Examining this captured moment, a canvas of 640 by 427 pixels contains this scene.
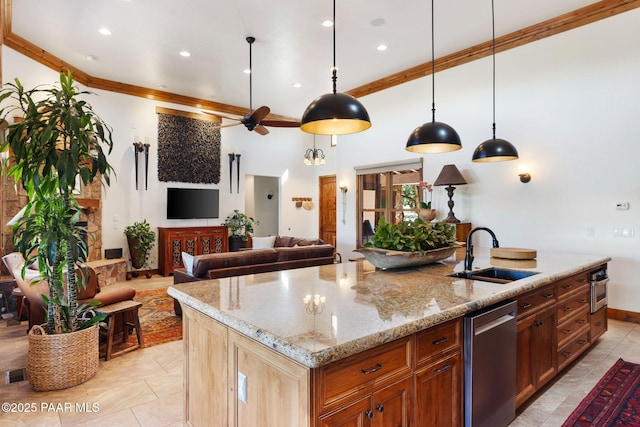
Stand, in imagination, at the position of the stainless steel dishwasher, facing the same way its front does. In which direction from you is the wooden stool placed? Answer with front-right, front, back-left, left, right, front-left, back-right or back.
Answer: back-right

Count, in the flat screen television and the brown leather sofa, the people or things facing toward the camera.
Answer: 1

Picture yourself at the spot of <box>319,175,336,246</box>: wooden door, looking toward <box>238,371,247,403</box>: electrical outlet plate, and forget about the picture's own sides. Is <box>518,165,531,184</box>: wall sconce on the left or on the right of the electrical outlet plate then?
left

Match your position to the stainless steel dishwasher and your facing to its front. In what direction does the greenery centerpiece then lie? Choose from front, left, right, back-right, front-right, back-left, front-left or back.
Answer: back

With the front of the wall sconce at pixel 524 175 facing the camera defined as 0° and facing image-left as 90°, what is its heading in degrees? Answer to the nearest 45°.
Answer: approximately 45°

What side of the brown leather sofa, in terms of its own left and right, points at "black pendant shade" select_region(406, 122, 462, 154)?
back

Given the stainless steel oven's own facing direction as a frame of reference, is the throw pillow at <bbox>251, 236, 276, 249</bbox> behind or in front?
behind

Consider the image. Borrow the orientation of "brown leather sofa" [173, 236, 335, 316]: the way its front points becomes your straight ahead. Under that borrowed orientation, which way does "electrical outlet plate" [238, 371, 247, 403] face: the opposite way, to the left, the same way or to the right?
to the left

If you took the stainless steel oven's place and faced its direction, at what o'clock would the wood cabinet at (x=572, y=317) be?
The wood cabinet is roughly at 2 o'clock from the stainless steel oven.

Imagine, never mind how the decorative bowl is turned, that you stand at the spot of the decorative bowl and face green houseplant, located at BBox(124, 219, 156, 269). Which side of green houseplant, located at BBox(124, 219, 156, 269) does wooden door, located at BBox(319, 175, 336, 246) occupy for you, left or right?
right
